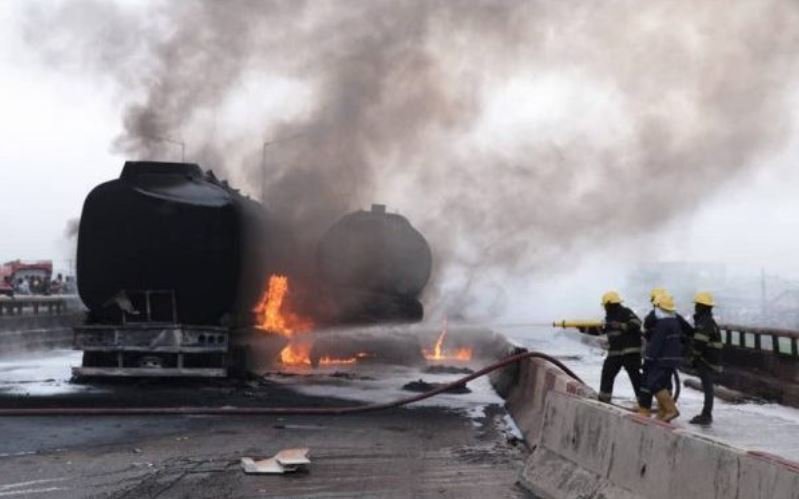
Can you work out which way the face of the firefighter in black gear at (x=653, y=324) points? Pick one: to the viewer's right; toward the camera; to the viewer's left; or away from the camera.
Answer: to the viewer's left

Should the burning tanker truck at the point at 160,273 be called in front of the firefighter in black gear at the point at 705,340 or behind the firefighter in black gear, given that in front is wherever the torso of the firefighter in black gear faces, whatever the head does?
in front

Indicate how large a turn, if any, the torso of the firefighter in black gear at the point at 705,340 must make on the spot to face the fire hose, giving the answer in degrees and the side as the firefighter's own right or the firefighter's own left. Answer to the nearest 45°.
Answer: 0° — they already face it

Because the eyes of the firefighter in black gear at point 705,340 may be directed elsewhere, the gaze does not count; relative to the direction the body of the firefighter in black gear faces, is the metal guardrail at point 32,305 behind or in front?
in front

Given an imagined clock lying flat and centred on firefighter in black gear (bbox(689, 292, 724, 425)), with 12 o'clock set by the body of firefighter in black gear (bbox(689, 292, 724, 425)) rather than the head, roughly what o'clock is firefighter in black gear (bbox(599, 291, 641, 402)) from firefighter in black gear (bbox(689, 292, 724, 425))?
firefighter in black gear (bbox(599, 291, 641, 402)) is roughly at 1 o'clock from firefighter in black gear (bbox(689, 292, 724, 425)).

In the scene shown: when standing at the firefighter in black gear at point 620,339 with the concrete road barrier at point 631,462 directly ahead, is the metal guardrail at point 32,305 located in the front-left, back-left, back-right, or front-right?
back-right

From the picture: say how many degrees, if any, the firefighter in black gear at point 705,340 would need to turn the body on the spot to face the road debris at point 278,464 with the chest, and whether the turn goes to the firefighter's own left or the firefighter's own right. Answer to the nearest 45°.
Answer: approximately 45° to the firefighter's own left

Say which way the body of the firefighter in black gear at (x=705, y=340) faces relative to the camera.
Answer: to the viewer's left

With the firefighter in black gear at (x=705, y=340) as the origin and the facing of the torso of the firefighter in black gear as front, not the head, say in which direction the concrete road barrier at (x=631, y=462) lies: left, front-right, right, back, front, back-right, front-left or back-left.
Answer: left
